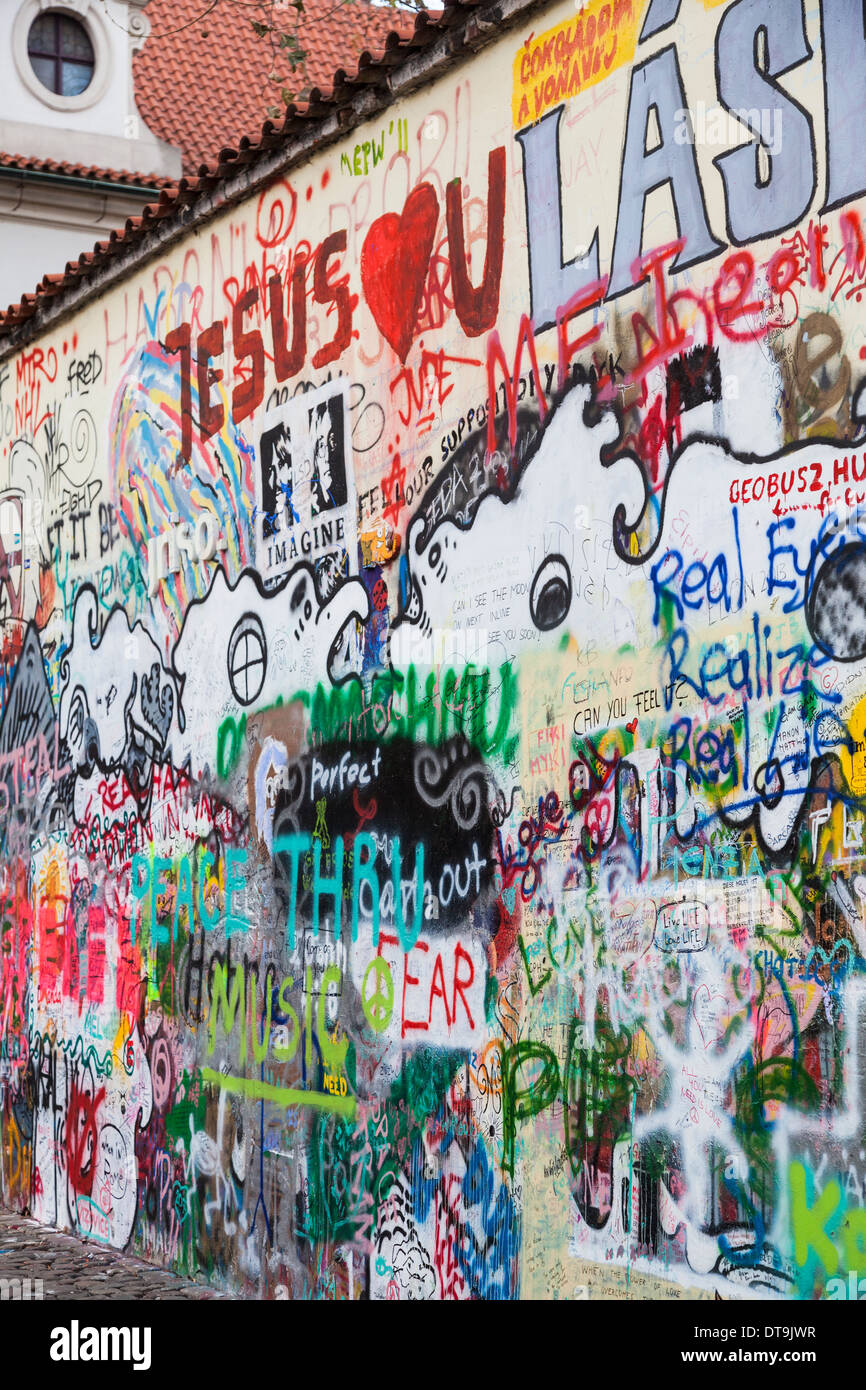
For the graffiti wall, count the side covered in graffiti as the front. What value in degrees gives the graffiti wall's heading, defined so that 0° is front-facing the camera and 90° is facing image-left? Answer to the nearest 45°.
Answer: approximately 45°
